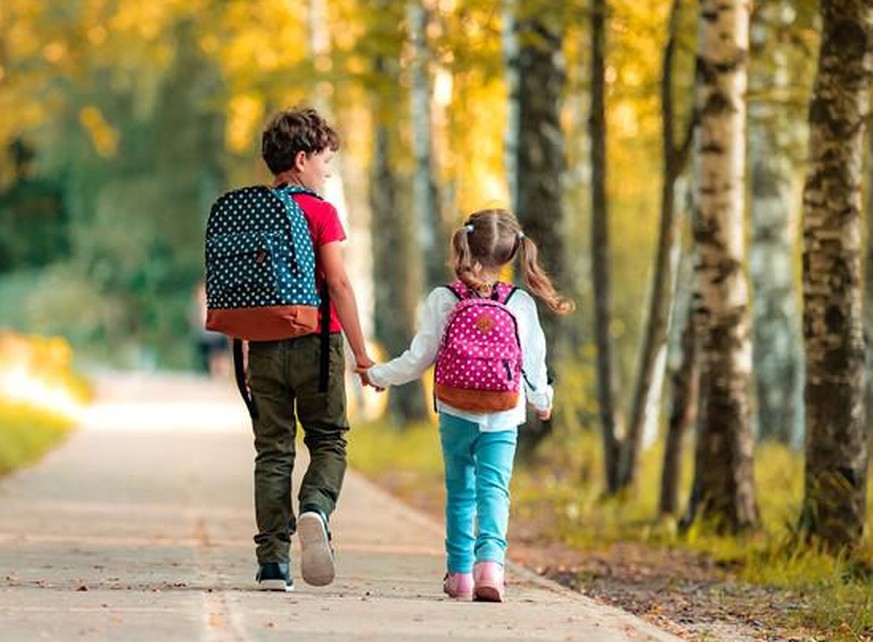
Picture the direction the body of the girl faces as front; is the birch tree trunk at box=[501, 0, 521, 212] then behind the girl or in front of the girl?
in front

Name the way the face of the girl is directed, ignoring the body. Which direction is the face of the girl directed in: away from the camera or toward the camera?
away from the camera

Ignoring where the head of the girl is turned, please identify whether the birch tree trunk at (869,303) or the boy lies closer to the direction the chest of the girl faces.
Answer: the birch tree trunk

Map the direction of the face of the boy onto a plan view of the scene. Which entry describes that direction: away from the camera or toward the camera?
away from the camera

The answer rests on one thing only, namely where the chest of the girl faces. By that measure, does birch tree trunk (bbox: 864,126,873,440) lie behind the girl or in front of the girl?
in front

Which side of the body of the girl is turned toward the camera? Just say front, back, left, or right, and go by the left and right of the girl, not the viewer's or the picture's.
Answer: back

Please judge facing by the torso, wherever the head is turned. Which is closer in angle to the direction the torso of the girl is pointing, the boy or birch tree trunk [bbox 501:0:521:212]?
the birch tree trunk

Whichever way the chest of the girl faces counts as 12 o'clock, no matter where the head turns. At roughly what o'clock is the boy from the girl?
The boy is roughly at 9 o'clock from the girl.
